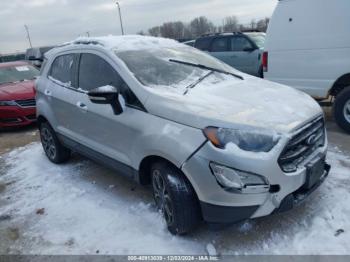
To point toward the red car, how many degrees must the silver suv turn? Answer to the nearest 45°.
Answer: approximately 180°

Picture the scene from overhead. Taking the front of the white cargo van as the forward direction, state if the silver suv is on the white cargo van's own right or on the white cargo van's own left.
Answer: on the white cargo van's own right

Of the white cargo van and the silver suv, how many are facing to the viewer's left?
0

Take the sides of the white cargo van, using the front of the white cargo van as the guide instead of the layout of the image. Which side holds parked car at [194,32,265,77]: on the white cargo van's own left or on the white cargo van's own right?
on the white cargo van's own left

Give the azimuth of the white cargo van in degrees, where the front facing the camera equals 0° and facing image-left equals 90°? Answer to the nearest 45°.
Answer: approximately 270°

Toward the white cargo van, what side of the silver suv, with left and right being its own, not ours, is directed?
left

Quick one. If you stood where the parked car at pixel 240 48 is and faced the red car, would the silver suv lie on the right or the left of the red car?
left

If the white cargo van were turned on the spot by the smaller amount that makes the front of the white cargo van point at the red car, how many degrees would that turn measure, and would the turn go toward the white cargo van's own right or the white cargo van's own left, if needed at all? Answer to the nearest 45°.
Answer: approximately 180°

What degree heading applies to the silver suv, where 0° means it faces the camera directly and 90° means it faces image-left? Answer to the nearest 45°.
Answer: approximately 315°
